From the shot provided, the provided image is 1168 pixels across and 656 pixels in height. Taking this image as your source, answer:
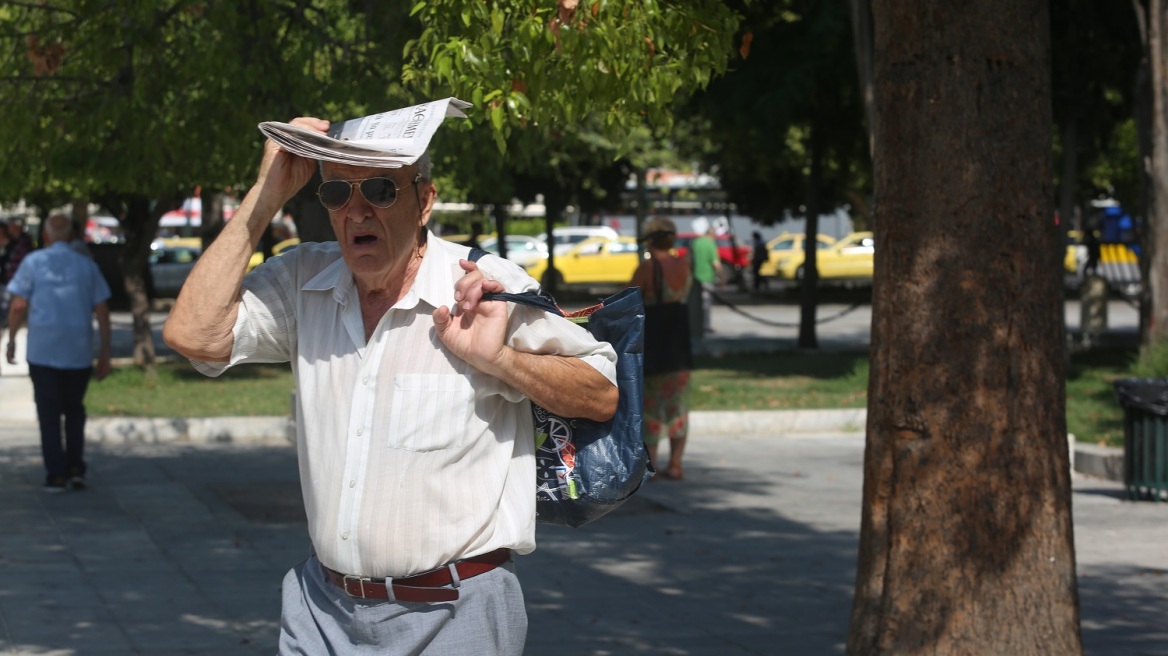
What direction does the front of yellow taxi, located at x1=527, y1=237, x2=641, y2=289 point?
to the viewer's left

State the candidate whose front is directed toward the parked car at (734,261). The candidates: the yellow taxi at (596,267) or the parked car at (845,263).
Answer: the parked car at (845,263)

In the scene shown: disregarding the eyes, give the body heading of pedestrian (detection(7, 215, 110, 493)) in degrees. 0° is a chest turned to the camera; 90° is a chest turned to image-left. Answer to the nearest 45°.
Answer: approximately 180°

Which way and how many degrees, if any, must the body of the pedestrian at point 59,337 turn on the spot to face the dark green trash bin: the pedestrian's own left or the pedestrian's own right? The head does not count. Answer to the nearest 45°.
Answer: approximately 90° to the pedestrian's own right

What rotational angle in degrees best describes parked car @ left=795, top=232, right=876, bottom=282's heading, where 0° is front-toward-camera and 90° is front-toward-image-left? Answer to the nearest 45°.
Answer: approximately 90°

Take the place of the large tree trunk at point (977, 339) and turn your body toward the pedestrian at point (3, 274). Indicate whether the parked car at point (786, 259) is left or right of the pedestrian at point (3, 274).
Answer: right

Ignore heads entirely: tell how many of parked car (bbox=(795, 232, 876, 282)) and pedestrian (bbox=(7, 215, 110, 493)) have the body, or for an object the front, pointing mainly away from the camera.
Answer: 1

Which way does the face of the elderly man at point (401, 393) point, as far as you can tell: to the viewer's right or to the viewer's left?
to the viewer's left

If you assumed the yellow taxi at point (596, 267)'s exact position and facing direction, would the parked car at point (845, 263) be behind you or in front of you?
behind

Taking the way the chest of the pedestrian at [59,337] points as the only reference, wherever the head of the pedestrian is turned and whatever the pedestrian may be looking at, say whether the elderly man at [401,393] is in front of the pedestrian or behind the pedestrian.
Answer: behind

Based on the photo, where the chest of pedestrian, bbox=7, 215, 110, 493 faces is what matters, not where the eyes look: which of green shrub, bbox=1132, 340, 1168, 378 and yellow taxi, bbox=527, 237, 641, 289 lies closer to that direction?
the yellow taxi

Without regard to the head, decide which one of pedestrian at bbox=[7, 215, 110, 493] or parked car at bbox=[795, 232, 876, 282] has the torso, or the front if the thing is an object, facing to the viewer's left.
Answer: the parked car
